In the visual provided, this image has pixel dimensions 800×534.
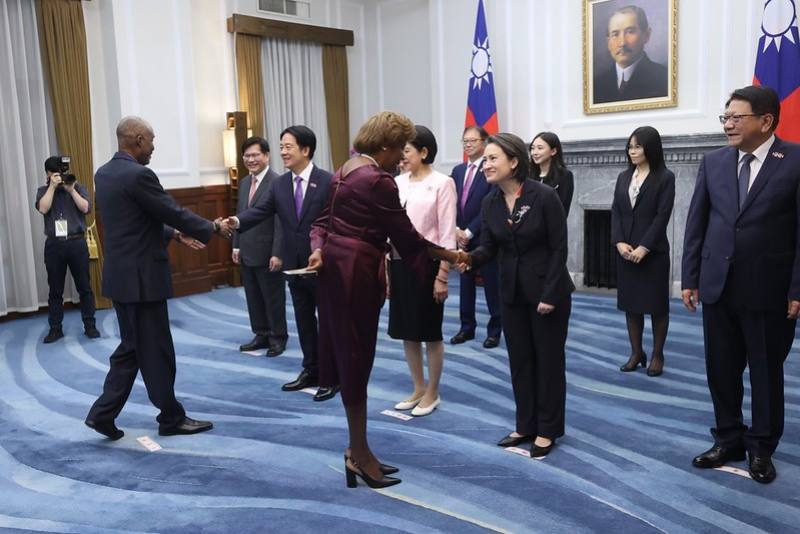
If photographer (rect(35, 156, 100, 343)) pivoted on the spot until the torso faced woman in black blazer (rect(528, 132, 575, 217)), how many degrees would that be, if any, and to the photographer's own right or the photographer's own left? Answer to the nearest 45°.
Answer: approximately 45° to the photographer's own left

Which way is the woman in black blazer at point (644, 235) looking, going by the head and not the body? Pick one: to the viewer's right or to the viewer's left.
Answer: to the viewer's left

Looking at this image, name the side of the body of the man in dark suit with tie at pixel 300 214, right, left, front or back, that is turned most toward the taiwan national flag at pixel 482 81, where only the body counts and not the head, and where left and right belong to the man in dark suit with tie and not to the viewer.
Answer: back

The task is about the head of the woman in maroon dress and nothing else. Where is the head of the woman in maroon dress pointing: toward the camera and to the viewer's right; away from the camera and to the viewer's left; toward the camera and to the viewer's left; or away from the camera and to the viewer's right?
away from the camera and to the viewer's right

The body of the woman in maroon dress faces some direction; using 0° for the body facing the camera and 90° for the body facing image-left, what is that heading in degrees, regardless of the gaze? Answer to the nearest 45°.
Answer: approximately 225°

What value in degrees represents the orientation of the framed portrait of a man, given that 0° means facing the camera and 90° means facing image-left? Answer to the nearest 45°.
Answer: approximately 45°

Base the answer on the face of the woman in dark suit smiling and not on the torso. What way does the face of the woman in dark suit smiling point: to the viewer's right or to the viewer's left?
to the viewer's left
